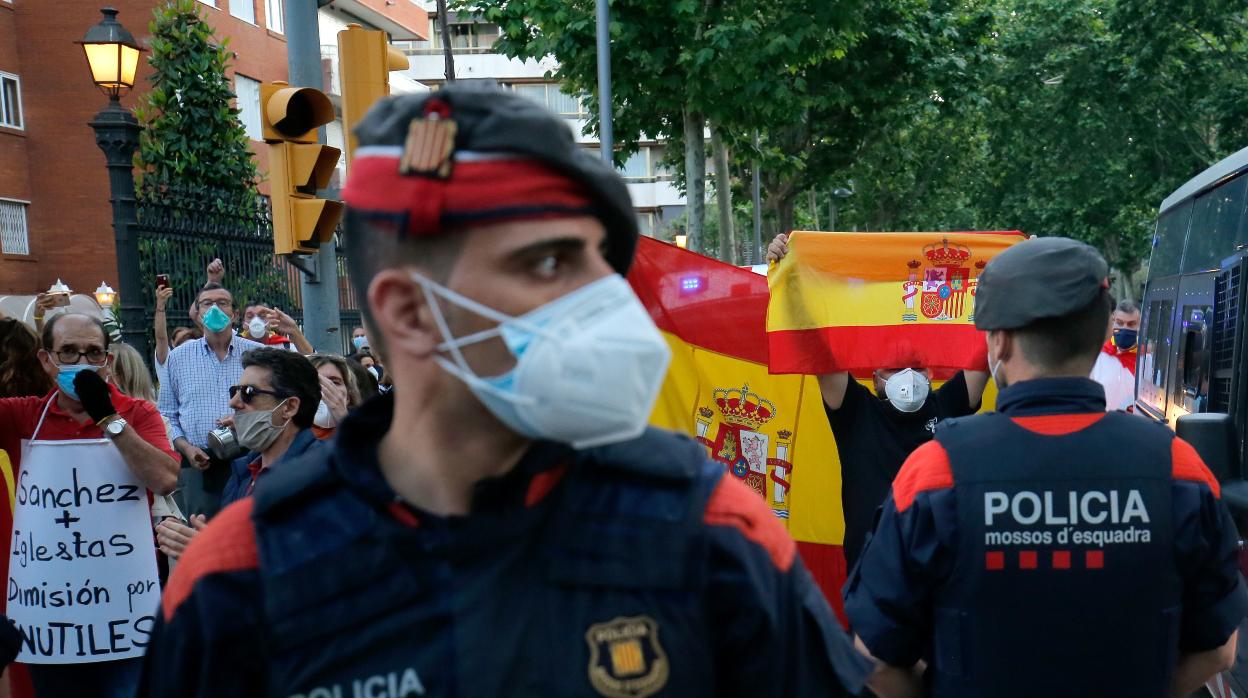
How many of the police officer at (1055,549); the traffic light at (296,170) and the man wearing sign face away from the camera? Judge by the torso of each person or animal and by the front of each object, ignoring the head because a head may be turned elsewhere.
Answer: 1

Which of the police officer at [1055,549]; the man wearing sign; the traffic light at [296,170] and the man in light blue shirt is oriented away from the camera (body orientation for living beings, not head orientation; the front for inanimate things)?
the police officer

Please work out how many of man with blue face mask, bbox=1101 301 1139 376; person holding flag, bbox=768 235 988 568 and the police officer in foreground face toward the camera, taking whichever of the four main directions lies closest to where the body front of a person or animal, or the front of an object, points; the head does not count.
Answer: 3

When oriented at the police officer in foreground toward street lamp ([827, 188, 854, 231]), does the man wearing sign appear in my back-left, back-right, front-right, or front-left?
front-left

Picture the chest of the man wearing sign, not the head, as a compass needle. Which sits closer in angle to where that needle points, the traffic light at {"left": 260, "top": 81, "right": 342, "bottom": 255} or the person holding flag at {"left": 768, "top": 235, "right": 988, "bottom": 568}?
the person holding flag

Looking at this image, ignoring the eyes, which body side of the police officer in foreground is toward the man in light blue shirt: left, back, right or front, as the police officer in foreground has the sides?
back

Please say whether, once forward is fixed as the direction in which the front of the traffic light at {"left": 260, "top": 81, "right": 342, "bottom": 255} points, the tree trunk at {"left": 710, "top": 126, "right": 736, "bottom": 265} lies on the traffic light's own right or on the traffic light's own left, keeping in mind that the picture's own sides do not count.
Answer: on the traffic light's own left

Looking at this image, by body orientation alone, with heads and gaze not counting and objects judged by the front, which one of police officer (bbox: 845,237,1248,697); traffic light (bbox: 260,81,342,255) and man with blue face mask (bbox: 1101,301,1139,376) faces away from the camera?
the police officer

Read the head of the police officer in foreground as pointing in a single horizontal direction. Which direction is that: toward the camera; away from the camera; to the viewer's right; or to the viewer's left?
to the viewer's right

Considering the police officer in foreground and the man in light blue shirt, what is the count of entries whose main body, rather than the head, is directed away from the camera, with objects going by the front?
0

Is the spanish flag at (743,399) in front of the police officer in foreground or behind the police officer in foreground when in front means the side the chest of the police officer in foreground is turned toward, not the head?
behind

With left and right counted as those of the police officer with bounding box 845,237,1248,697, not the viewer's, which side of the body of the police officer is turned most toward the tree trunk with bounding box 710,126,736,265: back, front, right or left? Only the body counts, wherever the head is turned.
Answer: front

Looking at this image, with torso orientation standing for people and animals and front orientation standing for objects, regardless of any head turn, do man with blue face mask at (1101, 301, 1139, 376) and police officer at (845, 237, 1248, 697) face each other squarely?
yes

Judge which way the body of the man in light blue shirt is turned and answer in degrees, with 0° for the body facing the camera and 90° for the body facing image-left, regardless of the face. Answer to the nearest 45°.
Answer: approximately 0°

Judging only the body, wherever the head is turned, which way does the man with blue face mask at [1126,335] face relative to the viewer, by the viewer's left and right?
facing the viewer

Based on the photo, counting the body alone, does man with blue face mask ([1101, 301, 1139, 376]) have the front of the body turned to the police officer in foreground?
yes

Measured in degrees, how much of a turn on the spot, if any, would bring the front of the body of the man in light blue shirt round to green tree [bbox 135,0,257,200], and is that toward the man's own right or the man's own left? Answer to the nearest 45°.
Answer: approximately 180°
